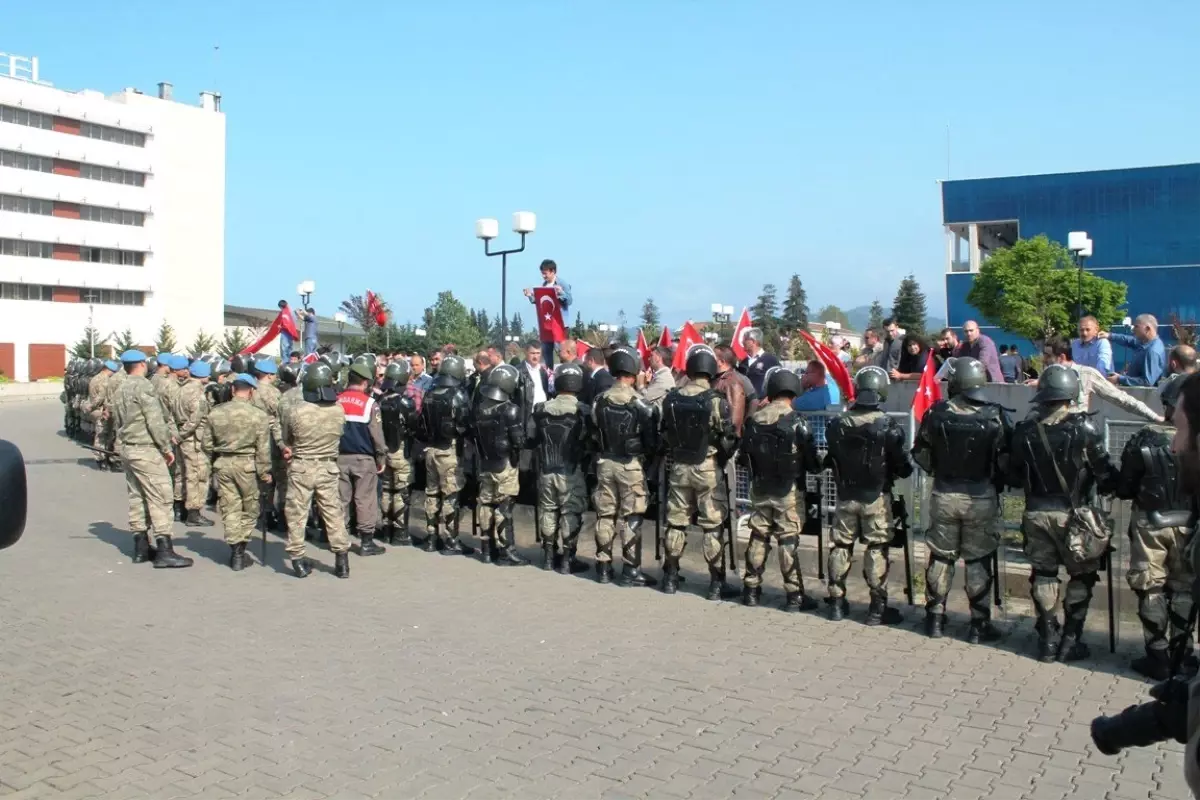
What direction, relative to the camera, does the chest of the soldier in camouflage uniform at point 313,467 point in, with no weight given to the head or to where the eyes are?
away from the camera

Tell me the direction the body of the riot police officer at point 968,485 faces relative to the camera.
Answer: away from the camera

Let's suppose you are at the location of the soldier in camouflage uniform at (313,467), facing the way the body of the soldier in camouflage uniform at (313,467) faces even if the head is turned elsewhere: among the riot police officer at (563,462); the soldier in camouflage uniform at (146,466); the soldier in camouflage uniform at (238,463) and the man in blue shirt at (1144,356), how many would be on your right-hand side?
2

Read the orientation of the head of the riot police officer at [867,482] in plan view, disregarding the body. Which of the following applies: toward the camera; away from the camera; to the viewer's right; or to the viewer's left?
away from the camera

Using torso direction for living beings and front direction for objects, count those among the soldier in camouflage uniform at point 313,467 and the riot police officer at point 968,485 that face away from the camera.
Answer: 2

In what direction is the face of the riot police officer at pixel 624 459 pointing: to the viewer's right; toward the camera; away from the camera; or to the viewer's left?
away from the camera

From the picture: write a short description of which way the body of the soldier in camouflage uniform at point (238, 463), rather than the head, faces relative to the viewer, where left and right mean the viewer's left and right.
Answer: facing away from the viewer

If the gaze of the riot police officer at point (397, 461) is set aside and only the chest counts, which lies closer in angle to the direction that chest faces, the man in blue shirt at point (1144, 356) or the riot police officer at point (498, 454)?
the man in blue shirt

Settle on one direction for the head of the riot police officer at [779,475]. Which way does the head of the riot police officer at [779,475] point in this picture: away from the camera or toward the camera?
away from the camera
